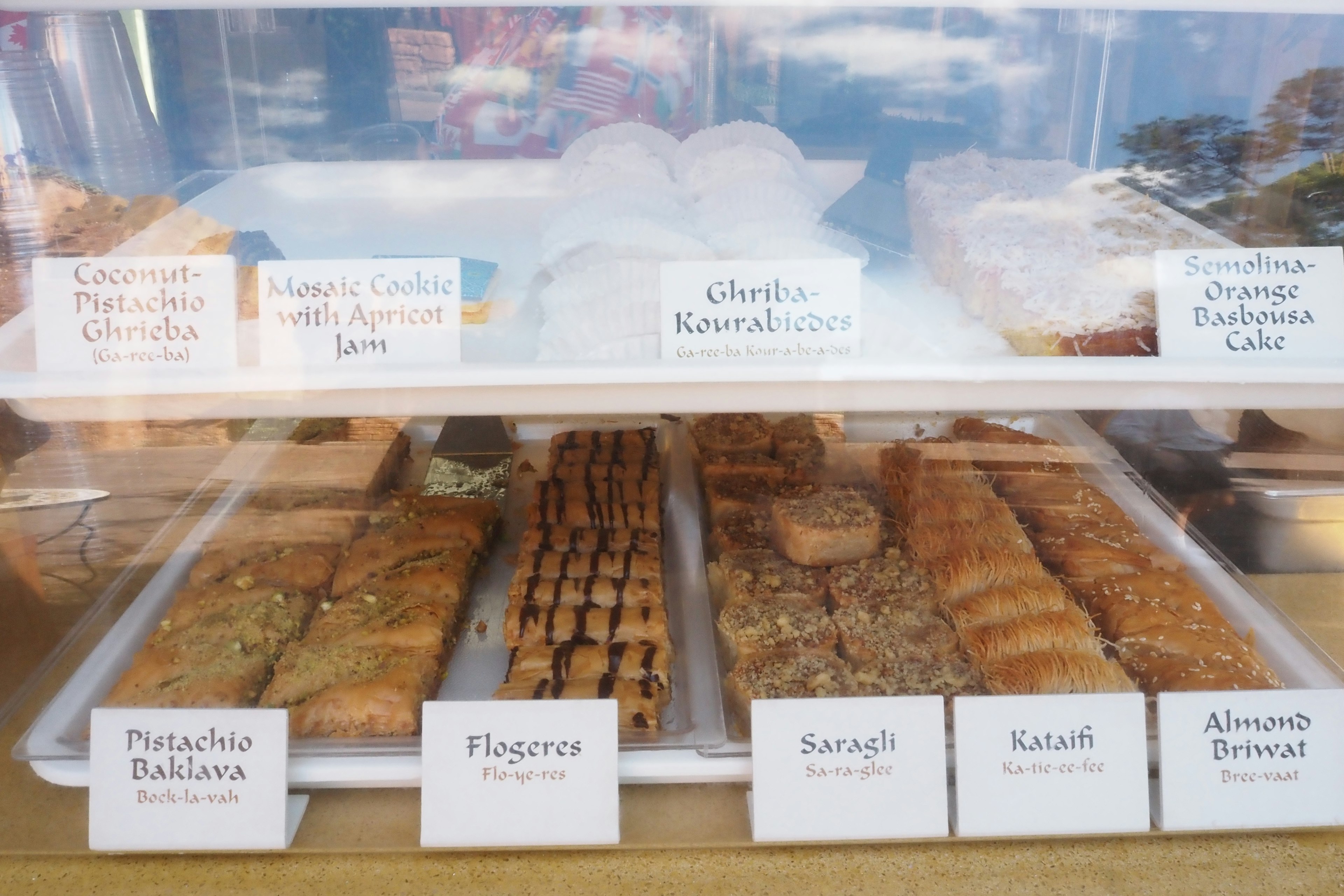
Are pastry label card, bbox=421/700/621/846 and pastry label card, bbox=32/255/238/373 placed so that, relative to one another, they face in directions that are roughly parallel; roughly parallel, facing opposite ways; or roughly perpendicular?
roughly parallel

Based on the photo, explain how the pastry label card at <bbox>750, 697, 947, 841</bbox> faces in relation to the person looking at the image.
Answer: facing the viewer

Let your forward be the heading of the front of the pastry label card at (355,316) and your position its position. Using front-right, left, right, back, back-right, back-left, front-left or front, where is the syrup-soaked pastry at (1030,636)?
left

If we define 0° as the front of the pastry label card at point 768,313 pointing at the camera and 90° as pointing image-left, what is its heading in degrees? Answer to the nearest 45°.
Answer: approximately 0°

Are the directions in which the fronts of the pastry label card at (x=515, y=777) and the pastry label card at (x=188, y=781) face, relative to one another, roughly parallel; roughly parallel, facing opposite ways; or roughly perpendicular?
roughly parallel

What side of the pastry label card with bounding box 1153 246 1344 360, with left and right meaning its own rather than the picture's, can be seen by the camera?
front

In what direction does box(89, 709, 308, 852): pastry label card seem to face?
toward the camera

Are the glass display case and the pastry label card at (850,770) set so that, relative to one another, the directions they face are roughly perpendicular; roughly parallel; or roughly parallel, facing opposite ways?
roughly parallel

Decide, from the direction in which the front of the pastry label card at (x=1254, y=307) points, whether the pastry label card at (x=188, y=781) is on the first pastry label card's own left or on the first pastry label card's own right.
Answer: on the first pastry label card's own right

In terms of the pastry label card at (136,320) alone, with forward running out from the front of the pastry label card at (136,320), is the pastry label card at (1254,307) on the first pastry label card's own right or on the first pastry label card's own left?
on the first pastry label card's own left

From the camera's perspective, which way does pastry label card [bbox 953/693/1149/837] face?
toward the camera
